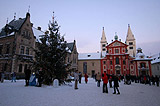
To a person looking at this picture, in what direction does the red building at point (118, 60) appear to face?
facing the viewer

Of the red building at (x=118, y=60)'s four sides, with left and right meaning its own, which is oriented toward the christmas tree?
front
